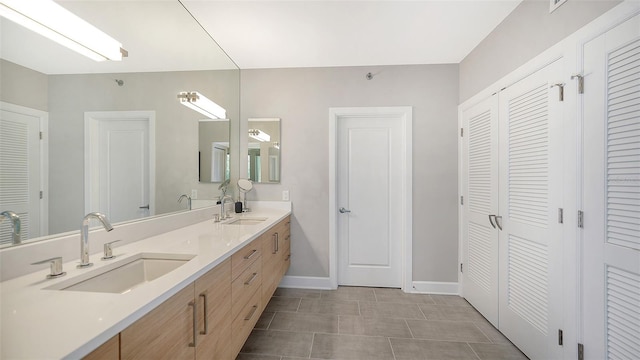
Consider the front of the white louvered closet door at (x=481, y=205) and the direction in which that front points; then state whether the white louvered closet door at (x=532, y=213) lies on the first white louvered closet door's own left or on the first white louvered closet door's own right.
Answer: on the first white louvered closet door's own left

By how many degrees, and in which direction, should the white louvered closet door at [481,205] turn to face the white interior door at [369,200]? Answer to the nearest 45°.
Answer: approximately 45° to its right

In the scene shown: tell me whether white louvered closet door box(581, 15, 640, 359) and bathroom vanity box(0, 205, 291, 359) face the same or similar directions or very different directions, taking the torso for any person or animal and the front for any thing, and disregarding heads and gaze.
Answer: very different directions

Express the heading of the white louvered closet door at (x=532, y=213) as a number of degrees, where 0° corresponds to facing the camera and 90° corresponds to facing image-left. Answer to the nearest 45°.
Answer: approximately 45°

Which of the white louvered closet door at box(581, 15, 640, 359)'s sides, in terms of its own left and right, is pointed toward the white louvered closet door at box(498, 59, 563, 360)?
right

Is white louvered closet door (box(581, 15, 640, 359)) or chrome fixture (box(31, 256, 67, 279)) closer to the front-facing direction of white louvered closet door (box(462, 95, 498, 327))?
the chrome fixture

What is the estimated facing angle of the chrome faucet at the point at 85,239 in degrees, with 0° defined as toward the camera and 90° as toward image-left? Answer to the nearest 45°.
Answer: approximately 315°
